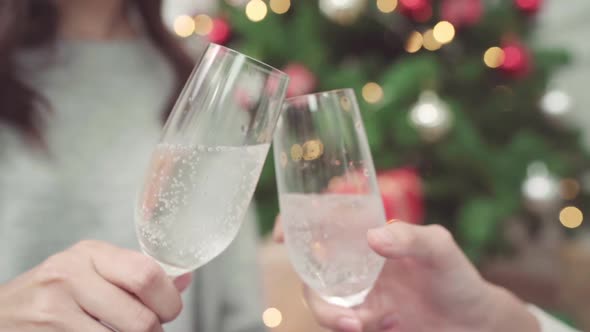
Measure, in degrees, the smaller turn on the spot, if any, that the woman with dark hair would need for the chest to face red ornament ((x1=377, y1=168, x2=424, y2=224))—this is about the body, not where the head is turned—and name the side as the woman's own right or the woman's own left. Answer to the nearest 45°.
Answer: approximately 90° to the woman's own left

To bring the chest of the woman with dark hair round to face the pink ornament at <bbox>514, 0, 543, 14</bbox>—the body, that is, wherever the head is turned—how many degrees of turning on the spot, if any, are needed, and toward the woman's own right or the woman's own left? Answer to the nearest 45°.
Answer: approximately 90° to the woman's own left

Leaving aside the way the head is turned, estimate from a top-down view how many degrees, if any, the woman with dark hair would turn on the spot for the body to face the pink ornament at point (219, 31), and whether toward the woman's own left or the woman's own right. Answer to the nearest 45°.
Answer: approximately 135° to the woman's own left

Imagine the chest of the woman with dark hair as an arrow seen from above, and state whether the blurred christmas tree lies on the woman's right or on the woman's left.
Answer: on the woman's left

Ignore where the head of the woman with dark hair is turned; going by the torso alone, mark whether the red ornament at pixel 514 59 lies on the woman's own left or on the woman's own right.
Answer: on the woman's own left
